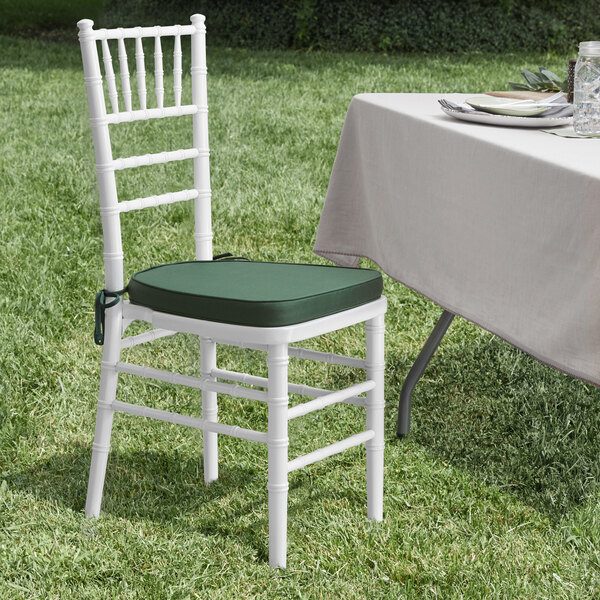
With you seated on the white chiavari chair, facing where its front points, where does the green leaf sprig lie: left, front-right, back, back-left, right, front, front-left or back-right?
left

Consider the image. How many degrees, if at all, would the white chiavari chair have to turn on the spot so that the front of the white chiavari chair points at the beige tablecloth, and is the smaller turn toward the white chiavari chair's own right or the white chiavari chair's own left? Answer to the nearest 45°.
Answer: approximately 45° to the white chiavari chair's own left

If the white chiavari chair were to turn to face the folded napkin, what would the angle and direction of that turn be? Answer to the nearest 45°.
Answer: approximately 45° to its left

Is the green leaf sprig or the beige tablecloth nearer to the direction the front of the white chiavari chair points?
the beige tablecloth

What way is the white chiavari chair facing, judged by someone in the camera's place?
facing the viewer and to the right of the viewer

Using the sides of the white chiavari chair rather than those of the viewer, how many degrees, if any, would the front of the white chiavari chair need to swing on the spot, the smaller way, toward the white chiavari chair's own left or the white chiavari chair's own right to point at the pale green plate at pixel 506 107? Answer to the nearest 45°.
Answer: approximately 45° to the white chiavari chair's own left
